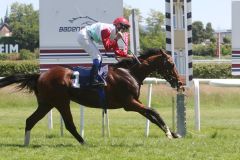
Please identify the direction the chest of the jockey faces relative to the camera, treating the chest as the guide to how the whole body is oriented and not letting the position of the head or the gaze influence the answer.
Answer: to the viewer's right

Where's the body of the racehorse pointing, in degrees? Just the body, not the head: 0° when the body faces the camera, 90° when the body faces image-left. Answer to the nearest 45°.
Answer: approximately 270°

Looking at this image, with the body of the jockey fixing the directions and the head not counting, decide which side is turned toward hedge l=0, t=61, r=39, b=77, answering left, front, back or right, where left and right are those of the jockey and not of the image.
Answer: left

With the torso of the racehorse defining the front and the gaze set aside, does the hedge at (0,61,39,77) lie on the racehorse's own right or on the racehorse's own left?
on the racehorse's own left
